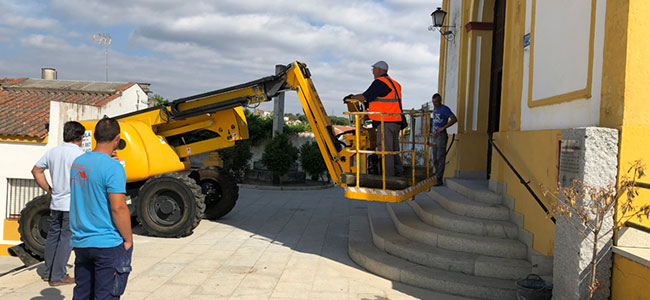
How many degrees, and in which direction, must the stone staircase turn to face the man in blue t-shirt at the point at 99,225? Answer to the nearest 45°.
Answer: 0° — it already faces them

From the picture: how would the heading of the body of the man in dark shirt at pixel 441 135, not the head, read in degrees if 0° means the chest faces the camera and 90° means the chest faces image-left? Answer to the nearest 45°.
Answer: approximately 45°

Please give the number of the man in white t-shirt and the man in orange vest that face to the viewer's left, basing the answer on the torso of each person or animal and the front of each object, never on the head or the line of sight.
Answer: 1

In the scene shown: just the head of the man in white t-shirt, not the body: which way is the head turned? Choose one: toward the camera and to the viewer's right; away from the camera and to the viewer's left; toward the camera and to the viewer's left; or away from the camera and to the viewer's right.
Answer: away from the camera and to the viewer's right

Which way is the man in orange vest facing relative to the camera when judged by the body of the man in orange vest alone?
to the viewer's left

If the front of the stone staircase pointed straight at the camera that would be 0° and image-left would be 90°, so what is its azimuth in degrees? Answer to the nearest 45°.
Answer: approximately 45°

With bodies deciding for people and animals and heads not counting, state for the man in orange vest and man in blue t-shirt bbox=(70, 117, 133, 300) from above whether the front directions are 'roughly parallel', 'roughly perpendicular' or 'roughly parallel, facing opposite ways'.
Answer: roughly perpendicular

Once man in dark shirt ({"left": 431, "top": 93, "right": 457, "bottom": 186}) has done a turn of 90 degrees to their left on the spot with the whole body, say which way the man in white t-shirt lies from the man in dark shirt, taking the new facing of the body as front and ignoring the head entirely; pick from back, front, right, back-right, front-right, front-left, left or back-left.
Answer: right

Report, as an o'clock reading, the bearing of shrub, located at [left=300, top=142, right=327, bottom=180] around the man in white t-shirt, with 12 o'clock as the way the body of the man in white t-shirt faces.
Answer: The shrub is roughly at 12 o'clock from the man in white t-shirt.

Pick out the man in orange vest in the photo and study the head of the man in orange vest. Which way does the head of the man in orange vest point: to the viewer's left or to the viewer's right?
to the viewer's left

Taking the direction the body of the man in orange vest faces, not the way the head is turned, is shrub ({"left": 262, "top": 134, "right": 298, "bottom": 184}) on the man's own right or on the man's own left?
on the man's own right

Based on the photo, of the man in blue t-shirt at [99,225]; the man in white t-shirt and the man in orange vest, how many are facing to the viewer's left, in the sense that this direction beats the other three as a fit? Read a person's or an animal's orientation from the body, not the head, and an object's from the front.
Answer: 1

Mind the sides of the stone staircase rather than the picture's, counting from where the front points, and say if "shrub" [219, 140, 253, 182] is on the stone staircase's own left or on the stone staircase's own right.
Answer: on the stone staircase's own right
